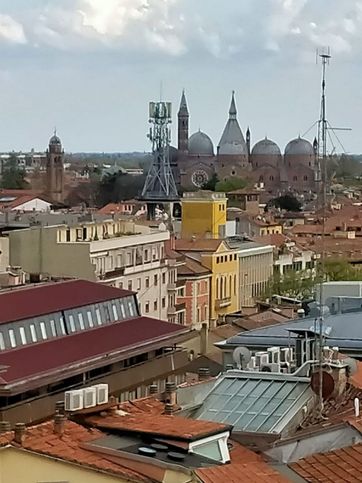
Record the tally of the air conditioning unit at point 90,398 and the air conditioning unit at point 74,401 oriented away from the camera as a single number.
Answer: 0

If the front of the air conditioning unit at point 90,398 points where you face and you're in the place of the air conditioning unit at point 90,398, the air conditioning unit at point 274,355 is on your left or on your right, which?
on your left

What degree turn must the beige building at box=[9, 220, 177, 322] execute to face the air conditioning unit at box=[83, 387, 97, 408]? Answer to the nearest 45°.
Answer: approximately 45° to its right

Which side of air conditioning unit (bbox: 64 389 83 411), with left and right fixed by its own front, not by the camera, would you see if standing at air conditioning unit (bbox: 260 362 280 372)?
left

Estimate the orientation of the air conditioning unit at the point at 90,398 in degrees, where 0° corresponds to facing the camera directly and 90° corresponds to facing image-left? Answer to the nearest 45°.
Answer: approximately 315°

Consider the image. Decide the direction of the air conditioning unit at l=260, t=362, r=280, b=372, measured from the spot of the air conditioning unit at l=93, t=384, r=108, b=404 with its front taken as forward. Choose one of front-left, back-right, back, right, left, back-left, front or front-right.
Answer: left

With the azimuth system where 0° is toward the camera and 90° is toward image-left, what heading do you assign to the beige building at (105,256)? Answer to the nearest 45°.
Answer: approximately 315°

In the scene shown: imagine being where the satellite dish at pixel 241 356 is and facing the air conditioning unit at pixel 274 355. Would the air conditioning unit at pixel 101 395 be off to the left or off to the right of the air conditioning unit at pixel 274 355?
right

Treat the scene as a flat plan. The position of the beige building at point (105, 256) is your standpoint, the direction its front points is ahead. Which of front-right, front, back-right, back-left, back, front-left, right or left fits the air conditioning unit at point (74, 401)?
front-right
